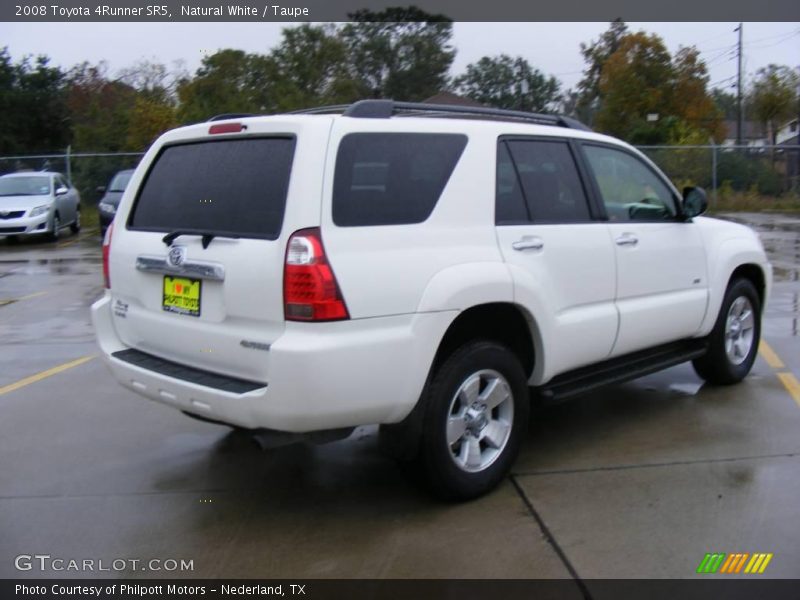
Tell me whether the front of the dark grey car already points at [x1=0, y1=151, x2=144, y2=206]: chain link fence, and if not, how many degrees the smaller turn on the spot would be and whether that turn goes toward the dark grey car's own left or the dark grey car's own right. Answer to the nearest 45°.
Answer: approximately 135° to the dark grey car's own right

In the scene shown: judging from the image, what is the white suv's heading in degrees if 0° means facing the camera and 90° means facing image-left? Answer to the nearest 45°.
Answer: approximately 225°

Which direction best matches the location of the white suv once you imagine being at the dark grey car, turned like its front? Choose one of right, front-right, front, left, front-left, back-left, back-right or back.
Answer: front-left

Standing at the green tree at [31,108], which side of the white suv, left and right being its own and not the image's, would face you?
left

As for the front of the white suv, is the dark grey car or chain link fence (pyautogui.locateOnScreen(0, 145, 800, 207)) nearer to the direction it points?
the chain link fence

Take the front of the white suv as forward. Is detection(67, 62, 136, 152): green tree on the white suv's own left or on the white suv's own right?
on the white suv's own left

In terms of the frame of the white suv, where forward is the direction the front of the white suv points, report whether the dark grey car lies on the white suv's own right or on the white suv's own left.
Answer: on the white suv's own left

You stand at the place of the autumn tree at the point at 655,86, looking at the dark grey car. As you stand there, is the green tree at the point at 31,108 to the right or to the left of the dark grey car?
right

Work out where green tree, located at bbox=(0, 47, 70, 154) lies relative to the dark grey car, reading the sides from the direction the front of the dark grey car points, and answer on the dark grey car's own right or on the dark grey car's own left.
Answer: on the dark grey car's own right

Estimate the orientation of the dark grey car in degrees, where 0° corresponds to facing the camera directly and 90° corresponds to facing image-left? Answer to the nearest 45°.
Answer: approximately 45°

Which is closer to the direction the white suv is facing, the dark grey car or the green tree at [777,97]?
the green tree

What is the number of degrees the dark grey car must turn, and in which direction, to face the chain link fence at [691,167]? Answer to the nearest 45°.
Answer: approximately 135° to its left
